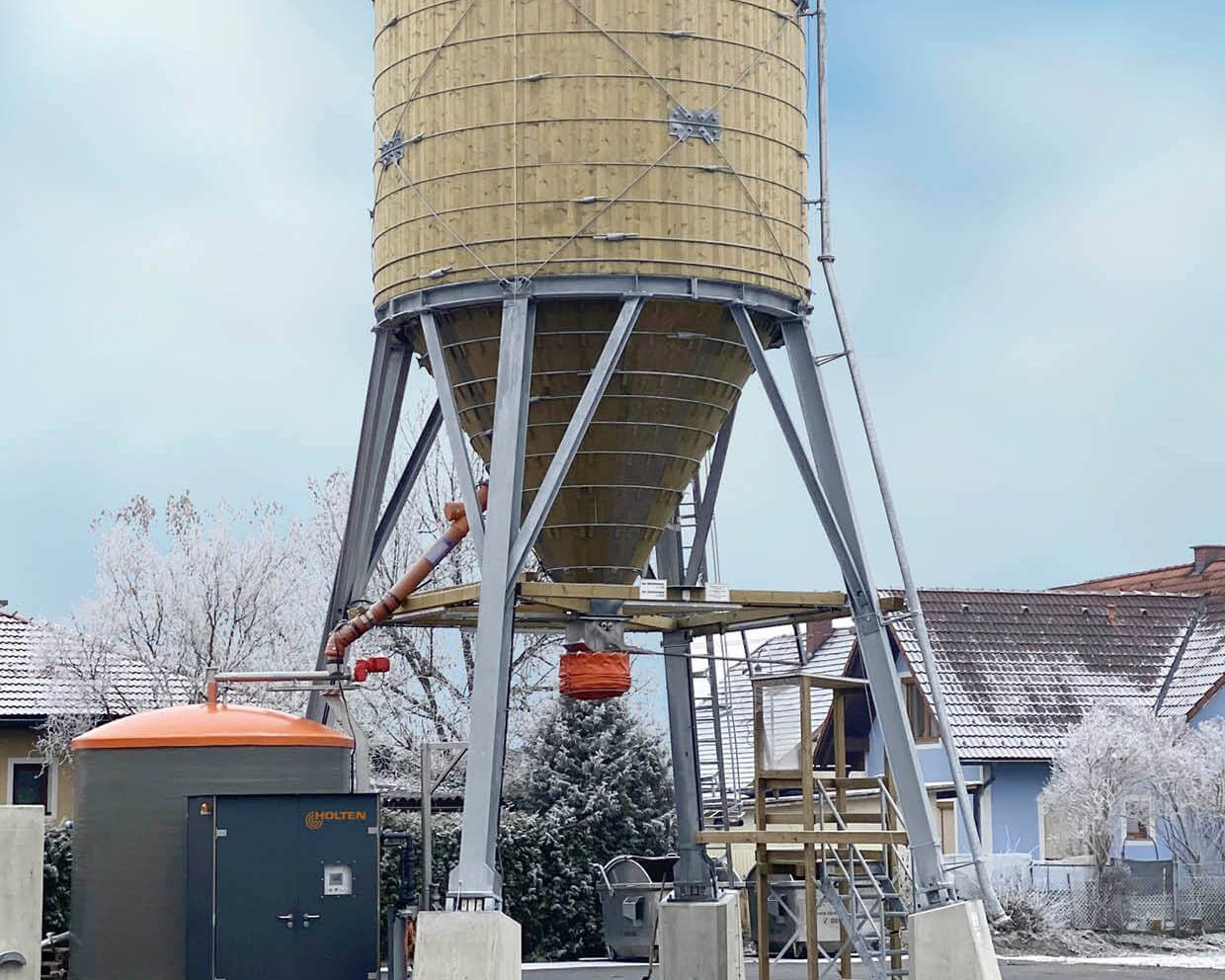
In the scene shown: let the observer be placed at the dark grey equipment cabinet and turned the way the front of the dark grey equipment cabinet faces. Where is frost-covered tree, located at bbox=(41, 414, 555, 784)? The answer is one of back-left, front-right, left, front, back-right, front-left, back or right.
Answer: back

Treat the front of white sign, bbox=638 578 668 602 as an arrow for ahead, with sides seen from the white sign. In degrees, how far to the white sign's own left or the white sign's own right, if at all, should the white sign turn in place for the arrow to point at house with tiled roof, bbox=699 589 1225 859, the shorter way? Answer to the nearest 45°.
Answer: approximately 180°

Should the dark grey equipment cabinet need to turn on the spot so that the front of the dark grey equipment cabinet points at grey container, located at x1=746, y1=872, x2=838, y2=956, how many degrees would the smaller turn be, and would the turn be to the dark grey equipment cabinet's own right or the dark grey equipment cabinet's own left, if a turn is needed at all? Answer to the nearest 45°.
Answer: approximately 135° to the dark grey equipment cabinet's own left

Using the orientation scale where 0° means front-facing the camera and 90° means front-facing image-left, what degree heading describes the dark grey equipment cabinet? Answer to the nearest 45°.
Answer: approximately 0°

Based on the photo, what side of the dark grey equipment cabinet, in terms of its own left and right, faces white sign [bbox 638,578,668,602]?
left

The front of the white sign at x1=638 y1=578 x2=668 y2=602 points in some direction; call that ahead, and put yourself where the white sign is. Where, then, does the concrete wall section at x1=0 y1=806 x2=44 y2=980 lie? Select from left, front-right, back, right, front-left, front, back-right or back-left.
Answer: right

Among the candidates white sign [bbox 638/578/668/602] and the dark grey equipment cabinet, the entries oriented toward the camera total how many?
2

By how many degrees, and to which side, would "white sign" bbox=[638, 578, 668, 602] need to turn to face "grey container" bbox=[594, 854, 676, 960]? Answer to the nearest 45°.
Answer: approximately 180°

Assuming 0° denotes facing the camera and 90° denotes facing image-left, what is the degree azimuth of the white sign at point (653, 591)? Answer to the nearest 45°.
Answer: approximately 0°

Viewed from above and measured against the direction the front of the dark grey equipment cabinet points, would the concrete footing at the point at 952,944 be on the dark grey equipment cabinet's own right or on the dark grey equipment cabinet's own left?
on the dark grey equipment cabinet's own left
